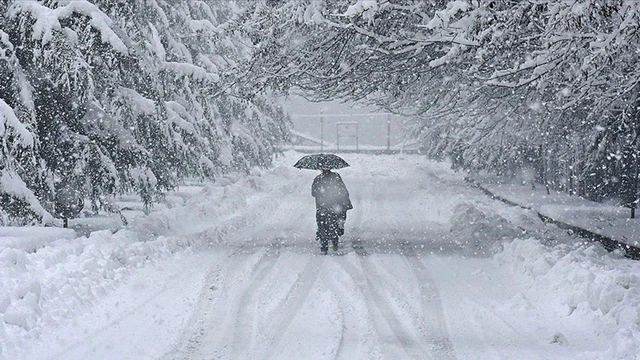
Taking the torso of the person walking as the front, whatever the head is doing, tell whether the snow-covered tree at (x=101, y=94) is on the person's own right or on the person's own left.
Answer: on the person's own left

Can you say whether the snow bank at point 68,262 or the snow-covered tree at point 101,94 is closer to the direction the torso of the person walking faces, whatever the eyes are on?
the snow-covered tree

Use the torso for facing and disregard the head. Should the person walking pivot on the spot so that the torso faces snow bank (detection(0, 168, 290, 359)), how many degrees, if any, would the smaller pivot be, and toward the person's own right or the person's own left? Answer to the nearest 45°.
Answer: approximately 135° to the person's own left

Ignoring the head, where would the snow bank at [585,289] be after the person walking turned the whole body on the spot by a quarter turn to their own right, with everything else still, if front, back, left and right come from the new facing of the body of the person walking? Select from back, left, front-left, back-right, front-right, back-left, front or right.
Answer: front-right

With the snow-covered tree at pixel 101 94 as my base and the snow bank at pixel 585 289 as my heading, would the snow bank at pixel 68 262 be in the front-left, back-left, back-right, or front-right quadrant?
front-right

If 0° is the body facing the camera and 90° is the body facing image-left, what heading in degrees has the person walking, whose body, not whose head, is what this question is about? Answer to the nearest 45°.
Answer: approximately 180°
